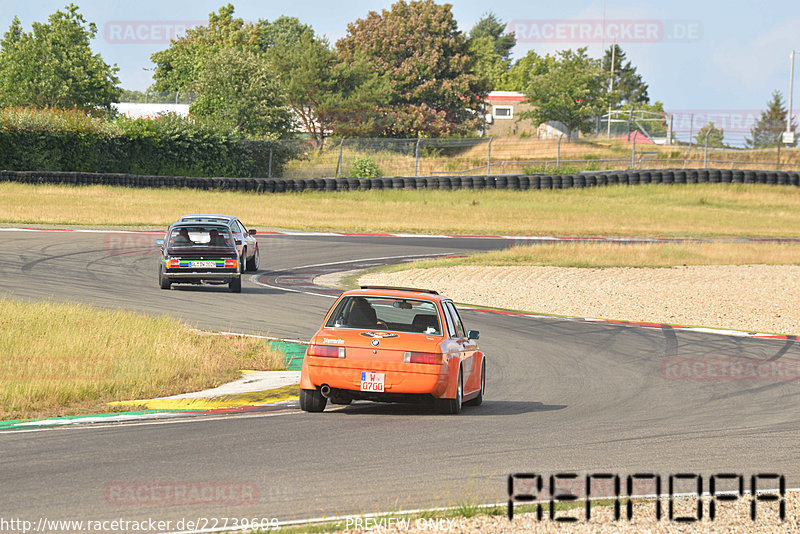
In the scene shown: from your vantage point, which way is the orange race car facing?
away from the camera
